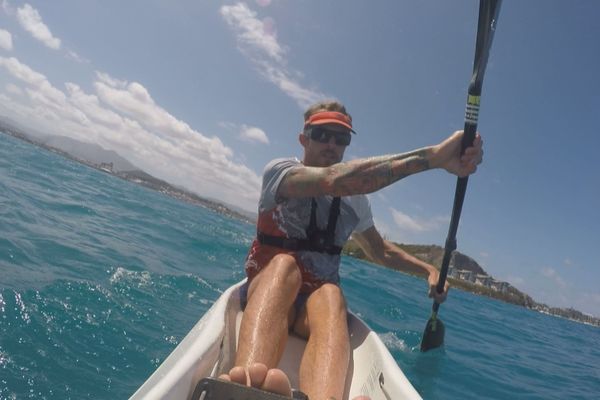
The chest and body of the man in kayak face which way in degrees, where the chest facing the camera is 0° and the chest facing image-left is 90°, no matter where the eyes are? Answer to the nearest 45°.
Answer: approximately 0°
